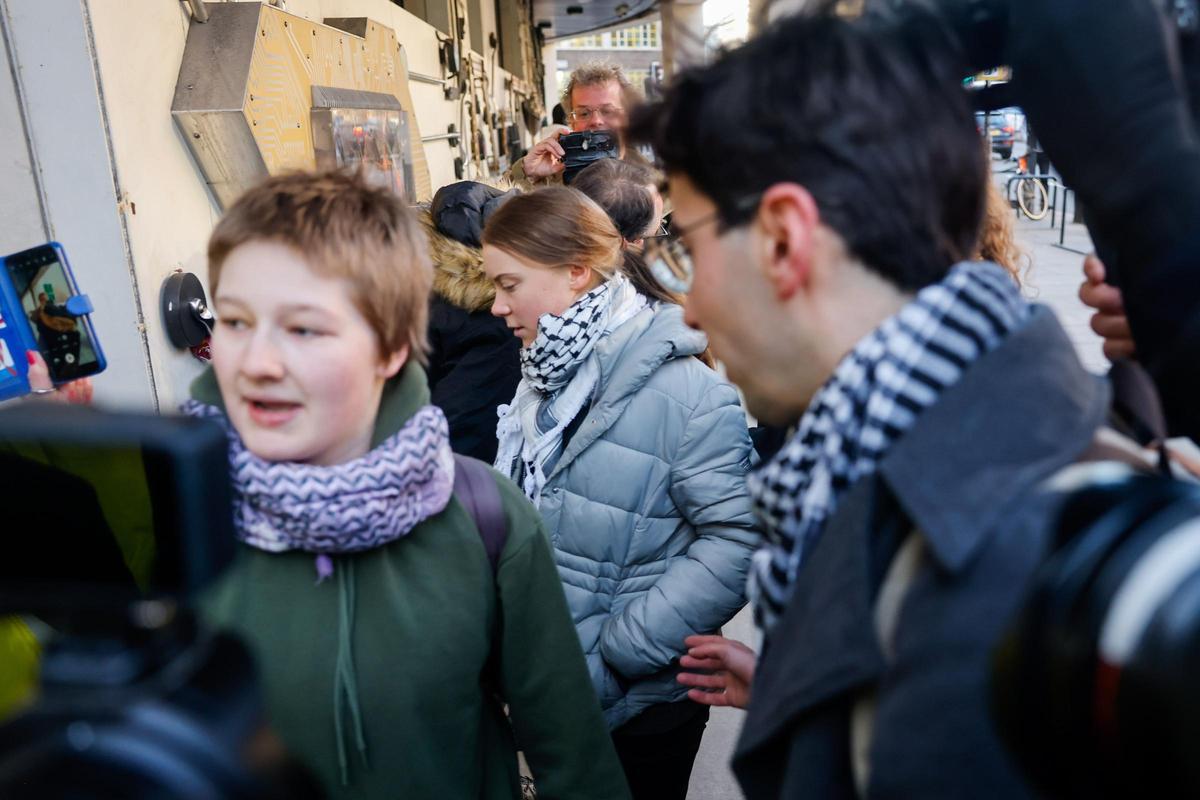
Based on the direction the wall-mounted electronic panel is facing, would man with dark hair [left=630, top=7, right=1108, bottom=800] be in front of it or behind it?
in front

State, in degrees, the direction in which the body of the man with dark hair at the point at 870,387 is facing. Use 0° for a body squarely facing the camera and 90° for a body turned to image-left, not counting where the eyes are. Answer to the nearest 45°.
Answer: approximately 90°

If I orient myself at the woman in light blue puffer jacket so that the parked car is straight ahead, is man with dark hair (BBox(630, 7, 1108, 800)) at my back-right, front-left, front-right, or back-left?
back-right

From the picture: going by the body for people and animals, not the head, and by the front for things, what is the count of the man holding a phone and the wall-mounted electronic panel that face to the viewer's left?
0

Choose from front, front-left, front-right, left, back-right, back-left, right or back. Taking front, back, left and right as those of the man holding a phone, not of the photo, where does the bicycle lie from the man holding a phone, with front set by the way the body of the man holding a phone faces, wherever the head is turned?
back-left

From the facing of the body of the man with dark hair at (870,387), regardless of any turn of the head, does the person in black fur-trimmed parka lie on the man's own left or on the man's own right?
on the man's own right

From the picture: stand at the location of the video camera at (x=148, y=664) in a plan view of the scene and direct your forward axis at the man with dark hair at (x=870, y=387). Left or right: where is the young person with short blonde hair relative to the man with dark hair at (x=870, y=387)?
left

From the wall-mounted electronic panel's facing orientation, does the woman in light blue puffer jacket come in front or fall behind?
in front

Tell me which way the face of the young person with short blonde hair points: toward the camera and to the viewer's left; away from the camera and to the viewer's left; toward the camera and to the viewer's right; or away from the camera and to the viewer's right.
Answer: toward the camera and to the viewer's left

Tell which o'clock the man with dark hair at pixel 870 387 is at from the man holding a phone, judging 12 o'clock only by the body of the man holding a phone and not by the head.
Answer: The man with dark hair is roughly at 12 o'clock from the man holding a phone.

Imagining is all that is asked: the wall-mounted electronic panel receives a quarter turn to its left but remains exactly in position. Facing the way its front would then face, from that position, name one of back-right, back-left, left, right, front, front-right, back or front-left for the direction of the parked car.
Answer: front

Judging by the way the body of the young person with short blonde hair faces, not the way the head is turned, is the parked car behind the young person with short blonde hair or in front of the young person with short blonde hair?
behind

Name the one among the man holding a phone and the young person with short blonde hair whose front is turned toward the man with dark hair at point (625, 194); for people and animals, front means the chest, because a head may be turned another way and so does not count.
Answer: the man holding a phone

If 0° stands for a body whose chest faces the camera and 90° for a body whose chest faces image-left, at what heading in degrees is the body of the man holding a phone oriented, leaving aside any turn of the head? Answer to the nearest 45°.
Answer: approximately 0°

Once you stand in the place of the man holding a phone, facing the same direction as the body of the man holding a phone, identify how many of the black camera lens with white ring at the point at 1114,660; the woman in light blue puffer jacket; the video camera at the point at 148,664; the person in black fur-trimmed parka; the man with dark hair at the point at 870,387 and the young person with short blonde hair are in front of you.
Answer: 6

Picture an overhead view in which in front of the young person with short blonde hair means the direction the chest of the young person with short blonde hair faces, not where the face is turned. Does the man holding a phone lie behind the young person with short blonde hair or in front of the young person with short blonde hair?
behind
